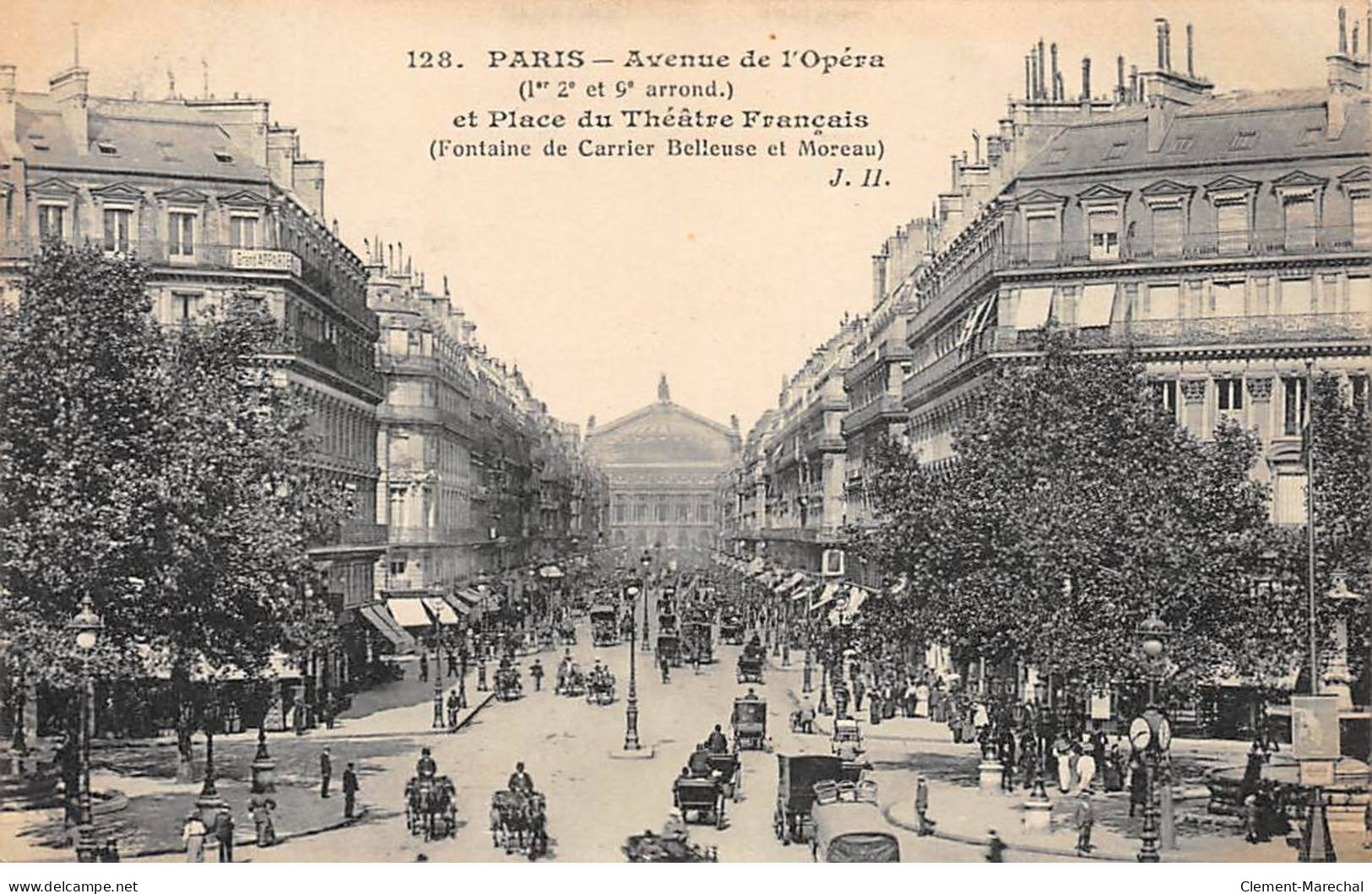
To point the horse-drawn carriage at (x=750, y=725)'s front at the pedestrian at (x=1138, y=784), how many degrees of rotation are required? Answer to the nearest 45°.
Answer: approximately 135° to its right

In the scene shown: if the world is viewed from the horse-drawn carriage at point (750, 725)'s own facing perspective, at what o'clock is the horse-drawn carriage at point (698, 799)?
the horse-drawn carriage at point (698, 799) is roughly at 6 o'clock from the horse-drawn carriage at point (750, 725).

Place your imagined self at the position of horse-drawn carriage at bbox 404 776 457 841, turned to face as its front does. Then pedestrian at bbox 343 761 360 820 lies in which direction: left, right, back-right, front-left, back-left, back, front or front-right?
back-right

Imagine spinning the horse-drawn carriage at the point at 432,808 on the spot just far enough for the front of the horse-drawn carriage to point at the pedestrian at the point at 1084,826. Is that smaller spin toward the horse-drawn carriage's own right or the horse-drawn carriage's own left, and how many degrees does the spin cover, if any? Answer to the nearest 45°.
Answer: approximately 90° to the horse-drawn carriage's own left

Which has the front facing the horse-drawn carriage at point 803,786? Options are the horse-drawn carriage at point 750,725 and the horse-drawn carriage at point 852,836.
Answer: the horse-drawn carriage at point 852,836

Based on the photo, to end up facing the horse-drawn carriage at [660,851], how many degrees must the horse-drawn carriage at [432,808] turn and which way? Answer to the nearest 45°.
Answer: approximately 45° to its left

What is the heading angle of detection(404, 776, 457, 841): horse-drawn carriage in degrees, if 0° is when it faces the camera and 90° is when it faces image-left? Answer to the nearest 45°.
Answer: approximately 0°

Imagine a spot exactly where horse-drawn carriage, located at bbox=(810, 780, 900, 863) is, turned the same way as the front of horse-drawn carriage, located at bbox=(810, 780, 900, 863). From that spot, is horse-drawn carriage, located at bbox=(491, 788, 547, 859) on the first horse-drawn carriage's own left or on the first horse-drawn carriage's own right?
on the first horse-drawn carriage's own left

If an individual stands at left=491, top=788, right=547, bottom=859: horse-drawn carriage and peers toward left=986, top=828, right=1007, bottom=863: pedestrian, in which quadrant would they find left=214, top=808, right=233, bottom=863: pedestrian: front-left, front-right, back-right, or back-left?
back-right

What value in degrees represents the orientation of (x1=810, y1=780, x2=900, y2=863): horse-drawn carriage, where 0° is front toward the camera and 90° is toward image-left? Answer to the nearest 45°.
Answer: approximately 180°

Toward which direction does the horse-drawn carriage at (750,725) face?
away from the camera

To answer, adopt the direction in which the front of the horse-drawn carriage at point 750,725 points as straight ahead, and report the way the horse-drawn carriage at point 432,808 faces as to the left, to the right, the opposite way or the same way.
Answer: the opposite way

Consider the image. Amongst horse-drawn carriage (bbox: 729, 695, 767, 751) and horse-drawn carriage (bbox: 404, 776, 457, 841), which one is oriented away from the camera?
horse-drawn carriage (bbox: 729, 695, 767, 751)
